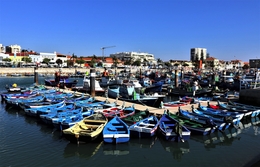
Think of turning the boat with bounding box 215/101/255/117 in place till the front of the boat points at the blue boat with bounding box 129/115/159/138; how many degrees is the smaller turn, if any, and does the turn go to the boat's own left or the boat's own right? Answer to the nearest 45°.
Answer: approximately 90° to the boat's own left

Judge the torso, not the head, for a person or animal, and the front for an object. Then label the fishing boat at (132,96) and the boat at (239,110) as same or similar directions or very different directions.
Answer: very different directions

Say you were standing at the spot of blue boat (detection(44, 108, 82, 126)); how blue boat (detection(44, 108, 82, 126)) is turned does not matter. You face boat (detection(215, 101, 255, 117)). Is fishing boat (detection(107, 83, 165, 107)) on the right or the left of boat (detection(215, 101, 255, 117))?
left
